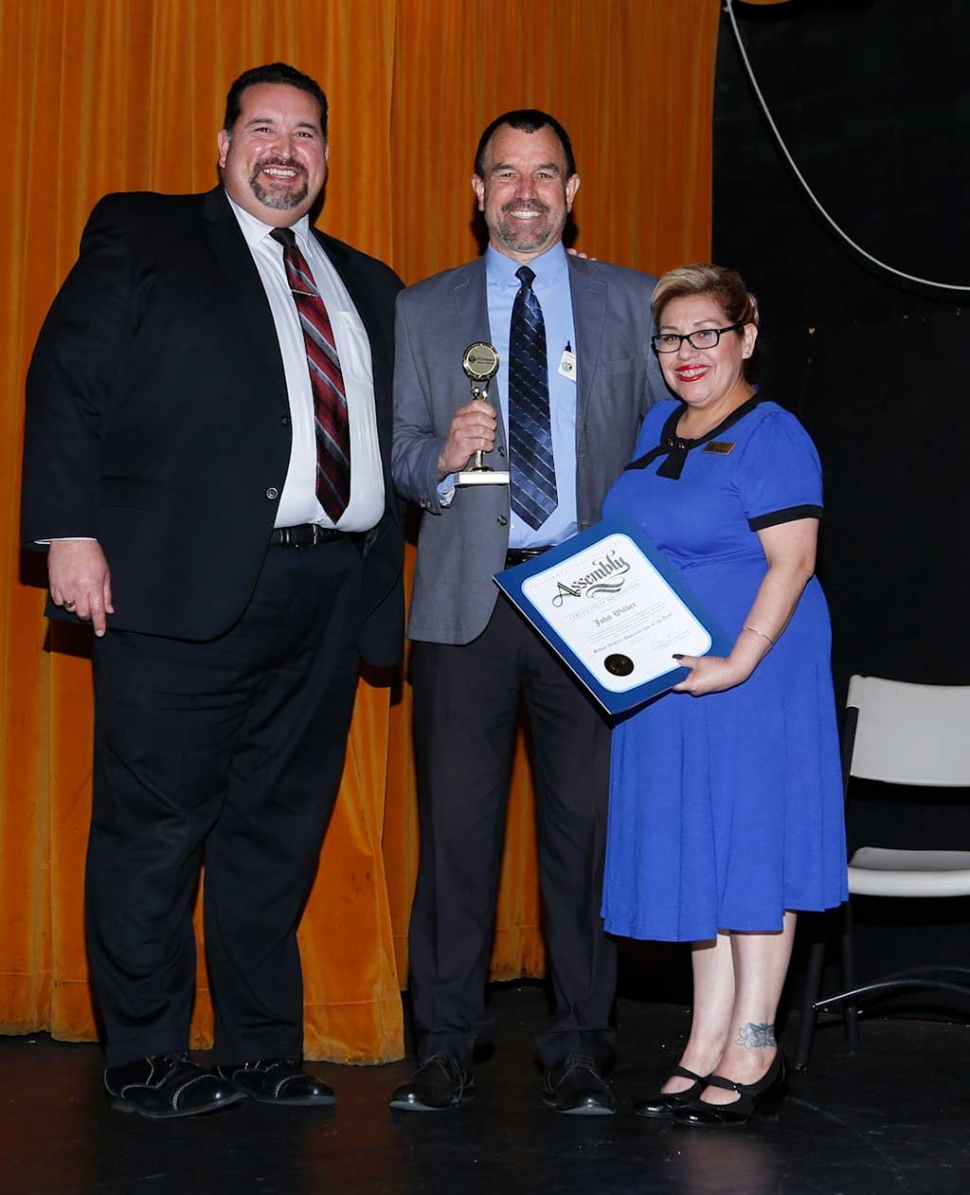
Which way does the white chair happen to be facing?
toward the camera

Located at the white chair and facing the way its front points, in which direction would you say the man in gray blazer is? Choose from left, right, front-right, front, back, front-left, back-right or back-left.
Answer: front-right

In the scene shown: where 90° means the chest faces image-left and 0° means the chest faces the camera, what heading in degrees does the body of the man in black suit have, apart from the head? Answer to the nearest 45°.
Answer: approximately 315°

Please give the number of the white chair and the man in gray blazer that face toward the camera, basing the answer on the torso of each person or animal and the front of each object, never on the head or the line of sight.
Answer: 2

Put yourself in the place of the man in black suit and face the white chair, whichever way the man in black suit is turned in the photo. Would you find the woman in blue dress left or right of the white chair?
right

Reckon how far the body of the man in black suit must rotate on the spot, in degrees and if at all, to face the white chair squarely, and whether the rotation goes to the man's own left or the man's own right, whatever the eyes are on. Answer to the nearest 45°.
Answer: approximately 45° to the man's own left

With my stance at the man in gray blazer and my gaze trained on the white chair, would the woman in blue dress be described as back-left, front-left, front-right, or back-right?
front-right

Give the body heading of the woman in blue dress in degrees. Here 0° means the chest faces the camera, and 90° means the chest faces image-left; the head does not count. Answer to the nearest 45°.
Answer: approximately 45°

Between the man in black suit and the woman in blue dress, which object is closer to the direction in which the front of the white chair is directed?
the woman in blue dress

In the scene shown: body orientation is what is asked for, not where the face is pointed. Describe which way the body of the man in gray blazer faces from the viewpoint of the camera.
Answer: toward the camera

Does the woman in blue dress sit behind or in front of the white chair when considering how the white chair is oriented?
in front
